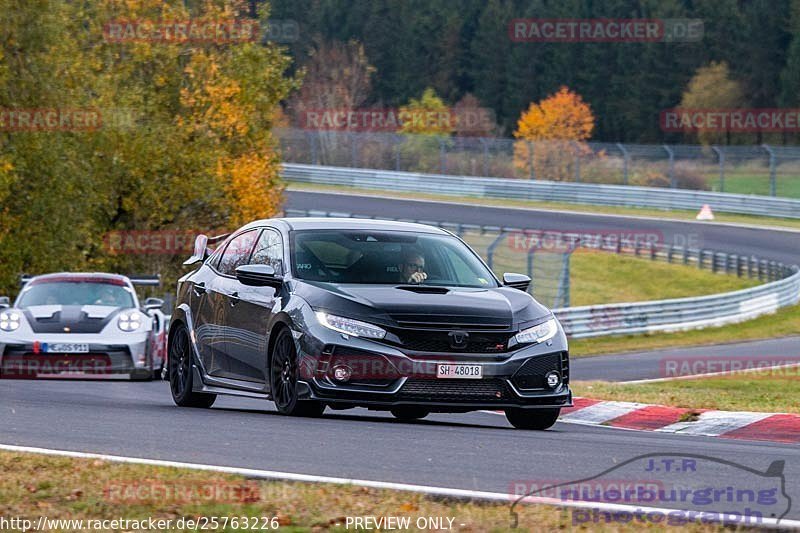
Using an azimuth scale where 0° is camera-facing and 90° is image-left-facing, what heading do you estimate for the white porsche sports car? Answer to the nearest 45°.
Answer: approximately 0°

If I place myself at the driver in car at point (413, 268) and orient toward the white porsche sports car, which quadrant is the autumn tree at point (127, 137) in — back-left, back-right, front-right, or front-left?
front-right

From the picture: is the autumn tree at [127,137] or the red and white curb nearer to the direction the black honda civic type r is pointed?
the red and white curb

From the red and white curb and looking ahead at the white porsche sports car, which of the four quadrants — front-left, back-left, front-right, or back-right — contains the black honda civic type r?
front-left

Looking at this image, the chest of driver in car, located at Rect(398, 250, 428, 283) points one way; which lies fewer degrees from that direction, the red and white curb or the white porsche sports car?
the red and white curb

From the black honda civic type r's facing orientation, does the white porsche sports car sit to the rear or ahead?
to the rear

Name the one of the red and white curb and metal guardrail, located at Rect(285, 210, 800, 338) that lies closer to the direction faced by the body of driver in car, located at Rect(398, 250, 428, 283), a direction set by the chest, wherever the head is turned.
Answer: the red and white curb

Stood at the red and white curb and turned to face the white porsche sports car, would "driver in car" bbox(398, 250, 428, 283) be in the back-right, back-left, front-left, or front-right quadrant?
front-left

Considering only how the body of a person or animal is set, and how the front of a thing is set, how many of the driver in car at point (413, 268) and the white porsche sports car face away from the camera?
0

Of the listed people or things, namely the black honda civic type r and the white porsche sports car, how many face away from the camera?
0

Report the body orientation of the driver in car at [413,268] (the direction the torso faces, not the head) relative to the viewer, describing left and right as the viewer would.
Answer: facing the viewer and to the right of the viewer

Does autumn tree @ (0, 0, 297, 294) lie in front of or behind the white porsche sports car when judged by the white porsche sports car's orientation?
behind

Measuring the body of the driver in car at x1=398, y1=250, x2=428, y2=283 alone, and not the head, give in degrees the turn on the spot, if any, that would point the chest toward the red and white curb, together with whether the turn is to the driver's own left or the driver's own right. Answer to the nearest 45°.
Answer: approximately 45° to the driver's own left

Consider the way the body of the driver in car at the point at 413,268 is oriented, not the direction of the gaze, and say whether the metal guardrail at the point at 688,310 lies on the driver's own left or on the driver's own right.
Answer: on the driver's own left
